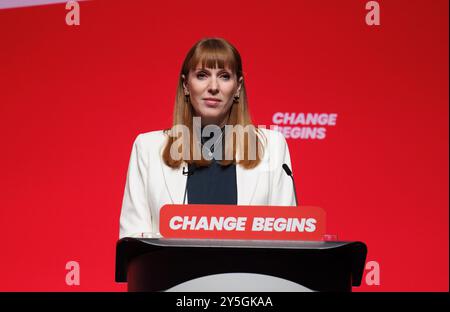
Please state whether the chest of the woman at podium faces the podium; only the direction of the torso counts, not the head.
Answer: yes

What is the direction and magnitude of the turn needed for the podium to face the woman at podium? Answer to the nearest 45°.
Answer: approximately 180°

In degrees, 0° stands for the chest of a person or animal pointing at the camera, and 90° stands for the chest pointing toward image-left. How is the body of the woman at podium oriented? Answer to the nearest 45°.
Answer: approximately 0°

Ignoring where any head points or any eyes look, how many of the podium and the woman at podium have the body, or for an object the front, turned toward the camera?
2

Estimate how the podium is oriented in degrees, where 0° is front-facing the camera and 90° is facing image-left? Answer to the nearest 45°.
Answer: approximately 0°
